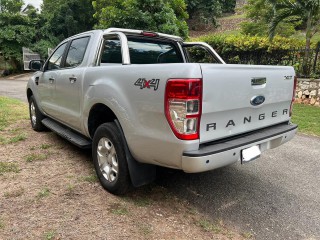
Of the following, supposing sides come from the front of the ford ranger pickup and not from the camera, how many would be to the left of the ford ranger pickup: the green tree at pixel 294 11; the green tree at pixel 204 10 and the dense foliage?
0

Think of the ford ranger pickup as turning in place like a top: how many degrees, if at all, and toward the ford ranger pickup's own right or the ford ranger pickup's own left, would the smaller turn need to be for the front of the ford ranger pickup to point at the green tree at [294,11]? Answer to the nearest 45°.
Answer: approximately 90° to the ford ranger pickup's own right

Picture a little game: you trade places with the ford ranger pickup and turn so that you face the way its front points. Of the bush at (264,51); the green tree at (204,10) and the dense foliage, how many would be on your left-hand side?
0

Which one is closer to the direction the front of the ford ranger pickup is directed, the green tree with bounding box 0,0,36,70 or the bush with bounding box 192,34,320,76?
the green tree

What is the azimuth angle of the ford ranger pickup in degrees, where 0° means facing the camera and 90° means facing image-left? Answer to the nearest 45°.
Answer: approximately 135°

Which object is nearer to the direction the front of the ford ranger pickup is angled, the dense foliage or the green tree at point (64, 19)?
the green tree

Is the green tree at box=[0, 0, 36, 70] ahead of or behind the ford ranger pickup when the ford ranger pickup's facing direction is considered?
ahead

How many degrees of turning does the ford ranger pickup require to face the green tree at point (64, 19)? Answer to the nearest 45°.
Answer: approximately 45° to its right

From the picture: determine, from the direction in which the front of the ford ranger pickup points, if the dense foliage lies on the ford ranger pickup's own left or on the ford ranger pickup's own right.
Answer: on the ford ranger pickup's own right

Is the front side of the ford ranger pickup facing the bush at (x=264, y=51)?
no

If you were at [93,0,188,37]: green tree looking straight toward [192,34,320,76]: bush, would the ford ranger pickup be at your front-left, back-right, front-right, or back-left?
front-right

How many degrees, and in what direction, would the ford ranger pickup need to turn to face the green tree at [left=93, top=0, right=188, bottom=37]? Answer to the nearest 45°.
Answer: approximately 45° to its right

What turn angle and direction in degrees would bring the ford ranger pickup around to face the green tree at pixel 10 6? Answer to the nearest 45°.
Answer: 0° — it already faces it
